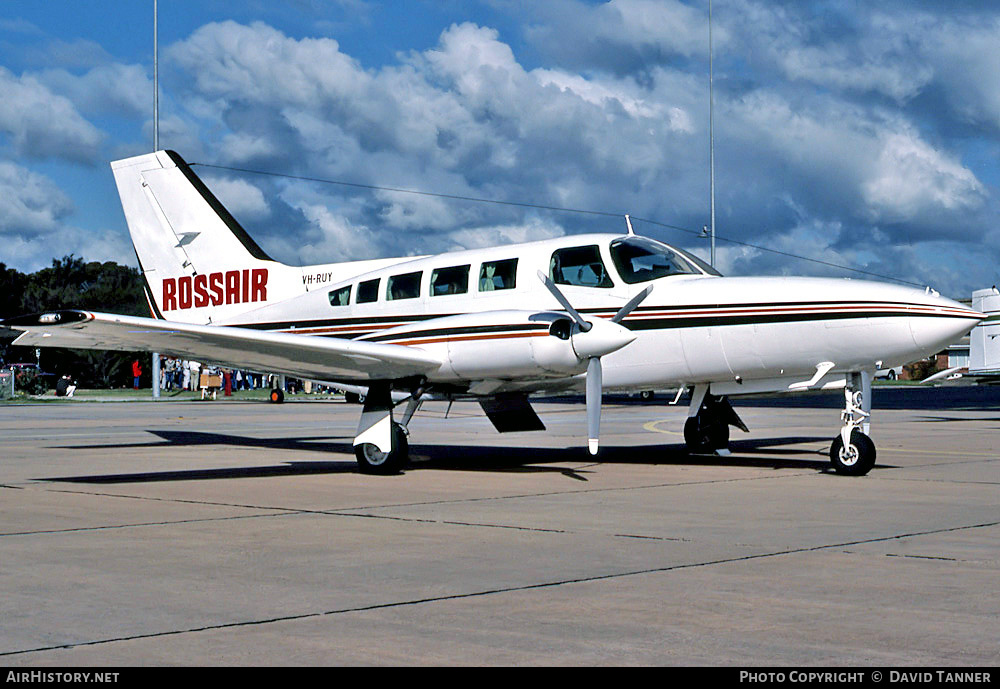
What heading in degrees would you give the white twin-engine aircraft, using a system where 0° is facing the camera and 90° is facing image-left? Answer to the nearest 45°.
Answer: approximately 315°
